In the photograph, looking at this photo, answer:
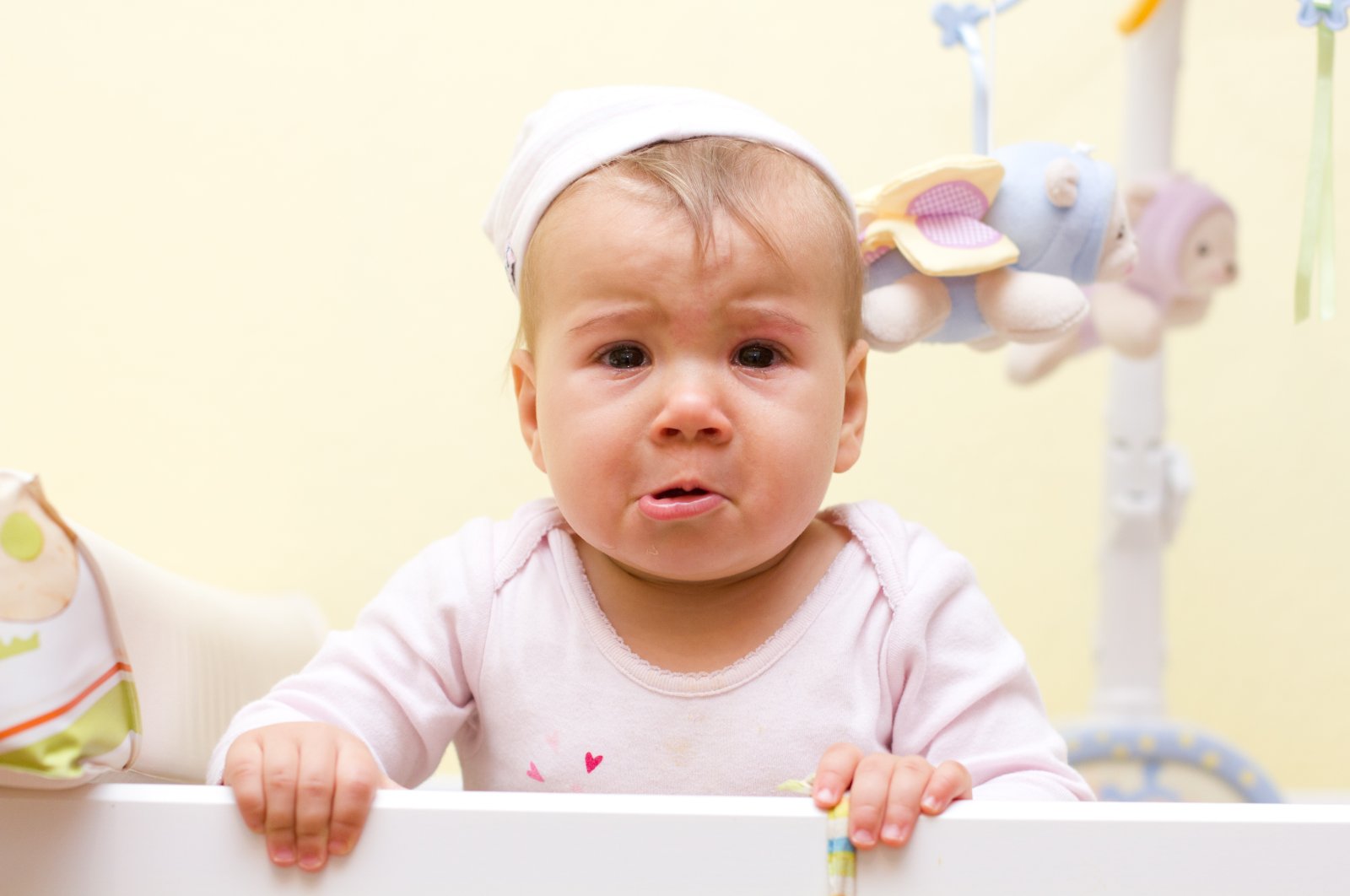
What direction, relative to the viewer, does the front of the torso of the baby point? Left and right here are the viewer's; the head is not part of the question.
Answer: facing the viewer

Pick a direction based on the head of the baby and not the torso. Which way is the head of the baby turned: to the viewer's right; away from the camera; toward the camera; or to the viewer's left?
toward the camera
